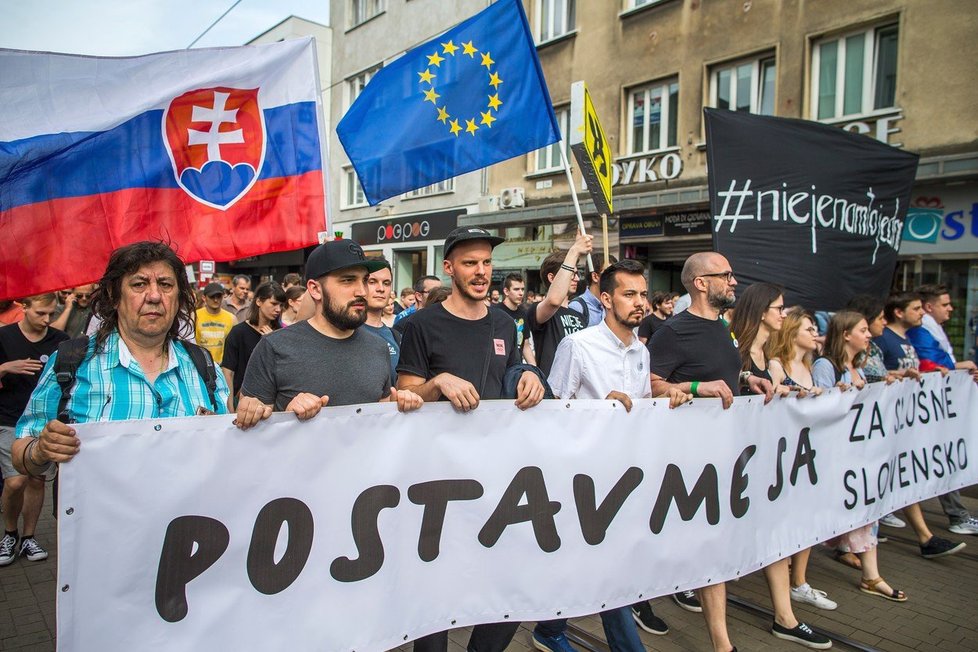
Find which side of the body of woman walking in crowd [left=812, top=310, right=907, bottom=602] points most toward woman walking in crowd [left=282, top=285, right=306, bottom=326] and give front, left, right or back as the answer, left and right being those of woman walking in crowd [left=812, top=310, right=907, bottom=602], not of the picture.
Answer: back

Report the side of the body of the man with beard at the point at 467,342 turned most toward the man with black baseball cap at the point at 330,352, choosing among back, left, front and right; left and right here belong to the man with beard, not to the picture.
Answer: right

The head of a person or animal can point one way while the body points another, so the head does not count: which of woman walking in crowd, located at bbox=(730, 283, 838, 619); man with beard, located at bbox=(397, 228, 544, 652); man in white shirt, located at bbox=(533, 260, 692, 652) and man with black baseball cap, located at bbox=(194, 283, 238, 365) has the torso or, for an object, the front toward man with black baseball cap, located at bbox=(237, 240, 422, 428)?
man with black baseball cap, located at bbox=(194, 283, 238, 365)

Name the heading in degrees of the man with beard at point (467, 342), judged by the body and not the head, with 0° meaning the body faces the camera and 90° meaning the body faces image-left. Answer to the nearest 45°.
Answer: approximately 315°

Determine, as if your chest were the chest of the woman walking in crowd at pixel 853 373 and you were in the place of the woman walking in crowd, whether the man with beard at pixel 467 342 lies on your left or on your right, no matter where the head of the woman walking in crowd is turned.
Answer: on your right

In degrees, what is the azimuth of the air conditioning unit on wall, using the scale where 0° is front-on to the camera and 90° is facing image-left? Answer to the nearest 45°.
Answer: approximately 45°

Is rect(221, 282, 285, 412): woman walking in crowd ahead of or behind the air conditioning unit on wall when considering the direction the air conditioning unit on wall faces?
ahead
